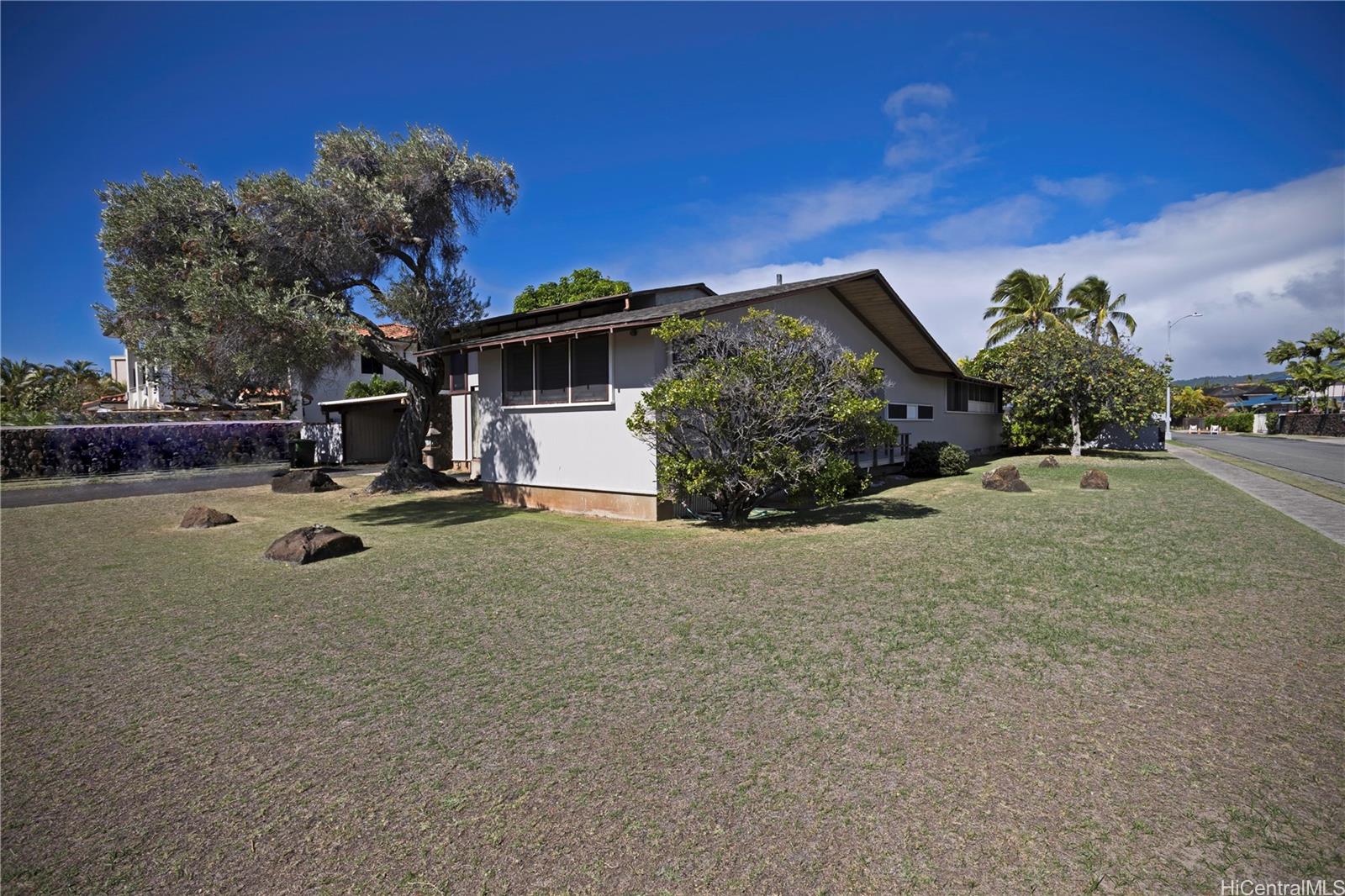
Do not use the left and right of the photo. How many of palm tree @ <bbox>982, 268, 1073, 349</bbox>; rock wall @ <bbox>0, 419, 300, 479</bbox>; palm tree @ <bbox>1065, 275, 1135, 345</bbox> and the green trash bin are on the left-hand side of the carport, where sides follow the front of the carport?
2

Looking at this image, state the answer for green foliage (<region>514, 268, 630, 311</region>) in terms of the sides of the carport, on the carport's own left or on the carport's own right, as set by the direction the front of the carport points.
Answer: on the carport's own left

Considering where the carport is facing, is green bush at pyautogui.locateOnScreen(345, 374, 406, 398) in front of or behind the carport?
behind

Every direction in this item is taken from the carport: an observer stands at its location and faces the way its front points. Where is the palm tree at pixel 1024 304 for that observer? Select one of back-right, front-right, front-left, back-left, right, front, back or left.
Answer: left

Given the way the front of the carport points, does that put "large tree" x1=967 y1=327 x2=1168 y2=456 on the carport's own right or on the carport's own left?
on the carport's own left

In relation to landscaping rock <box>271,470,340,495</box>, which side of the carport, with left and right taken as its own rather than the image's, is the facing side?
front

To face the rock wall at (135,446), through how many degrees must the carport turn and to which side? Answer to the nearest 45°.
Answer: approximately 90° to its right

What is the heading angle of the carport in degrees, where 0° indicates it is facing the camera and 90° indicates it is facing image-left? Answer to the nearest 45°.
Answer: approximately 0°

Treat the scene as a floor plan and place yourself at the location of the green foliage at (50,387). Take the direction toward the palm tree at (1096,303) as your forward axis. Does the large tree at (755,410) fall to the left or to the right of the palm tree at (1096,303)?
right

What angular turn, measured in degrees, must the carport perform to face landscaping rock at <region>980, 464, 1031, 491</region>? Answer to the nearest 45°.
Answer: approximately 45° to its left

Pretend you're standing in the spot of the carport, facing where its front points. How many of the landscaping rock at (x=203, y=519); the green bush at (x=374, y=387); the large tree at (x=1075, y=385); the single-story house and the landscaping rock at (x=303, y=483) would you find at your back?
1

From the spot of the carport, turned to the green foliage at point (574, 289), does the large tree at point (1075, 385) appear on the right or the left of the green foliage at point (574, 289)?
right

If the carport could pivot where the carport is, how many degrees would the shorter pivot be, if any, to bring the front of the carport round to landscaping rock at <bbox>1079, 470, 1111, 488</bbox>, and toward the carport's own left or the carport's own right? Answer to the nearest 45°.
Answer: approximately 45° to the carport's own left

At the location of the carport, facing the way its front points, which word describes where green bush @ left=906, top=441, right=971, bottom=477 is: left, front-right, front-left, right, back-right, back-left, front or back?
front-left

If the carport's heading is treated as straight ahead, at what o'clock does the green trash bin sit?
The green trash bin is roughly at 2 o'clock from the carport.
